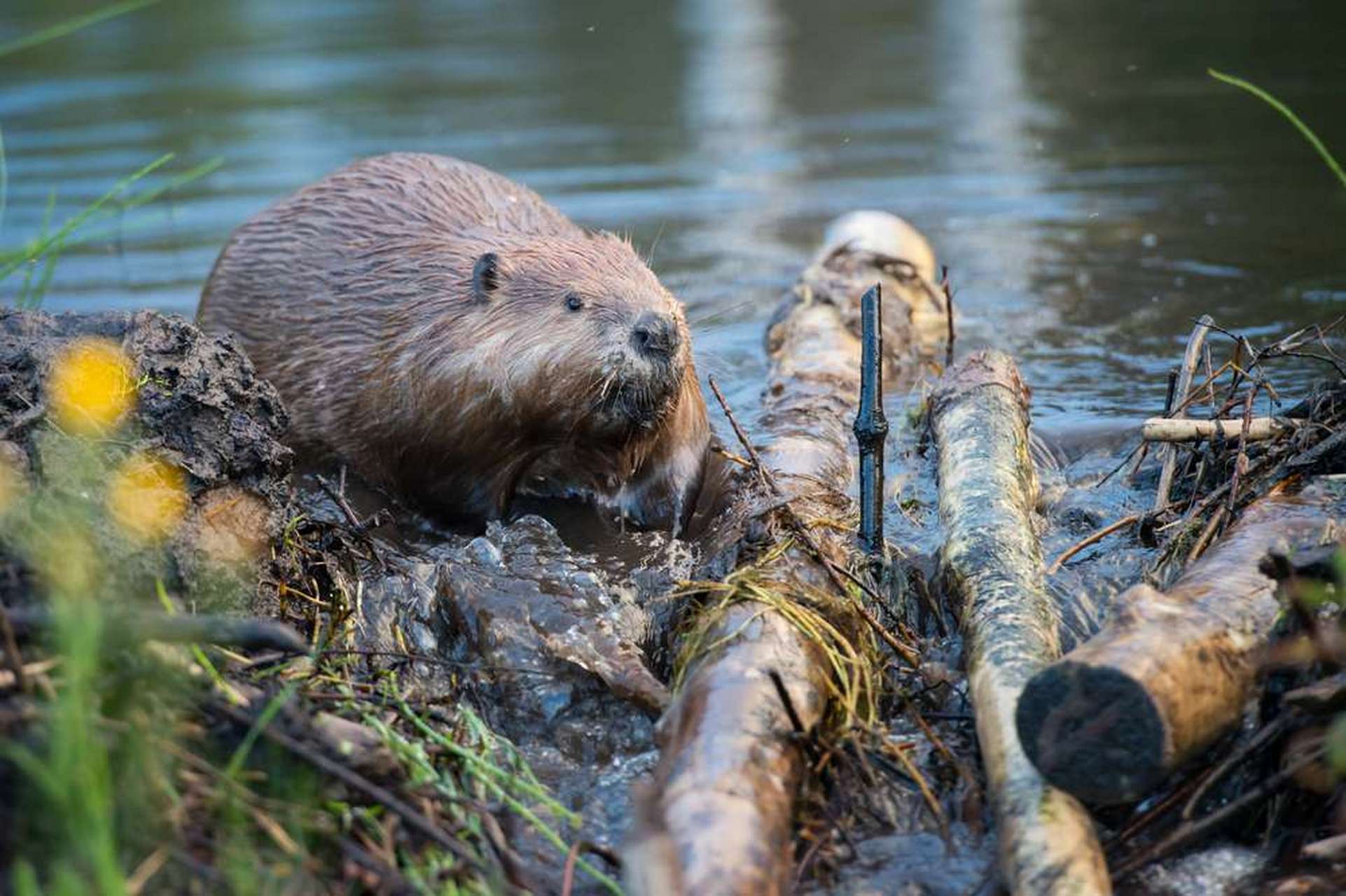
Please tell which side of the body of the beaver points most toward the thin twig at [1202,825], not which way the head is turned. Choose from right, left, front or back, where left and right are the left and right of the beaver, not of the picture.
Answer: front

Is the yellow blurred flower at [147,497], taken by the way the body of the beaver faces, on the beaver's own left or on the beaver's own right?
on the beaver's own right

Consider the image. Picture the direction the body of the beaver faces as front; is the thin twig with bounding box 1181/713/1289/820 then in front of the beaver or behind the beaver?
in front

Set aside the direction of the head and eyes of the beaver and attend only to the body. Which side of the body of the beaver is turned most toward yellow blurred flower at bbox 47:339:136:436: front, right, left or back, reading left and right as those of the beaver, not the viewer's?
right

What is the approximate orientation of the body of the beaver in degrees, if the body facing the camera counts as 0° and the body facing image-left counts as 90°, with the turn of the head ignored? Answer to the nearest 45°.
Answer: approximately 315°

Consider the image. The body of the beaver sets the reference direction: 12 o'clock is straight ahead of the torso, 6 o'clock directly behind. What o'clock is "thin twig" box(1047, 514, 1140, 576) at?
The thin twig is roughly at 12 o'clock from the beaver.

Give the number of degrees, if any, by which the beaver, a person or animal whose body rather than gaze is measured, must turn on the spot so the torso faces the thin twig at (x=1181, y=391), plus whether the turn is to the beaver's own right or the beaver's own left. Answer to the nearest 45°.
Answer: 0° — it already faces it
